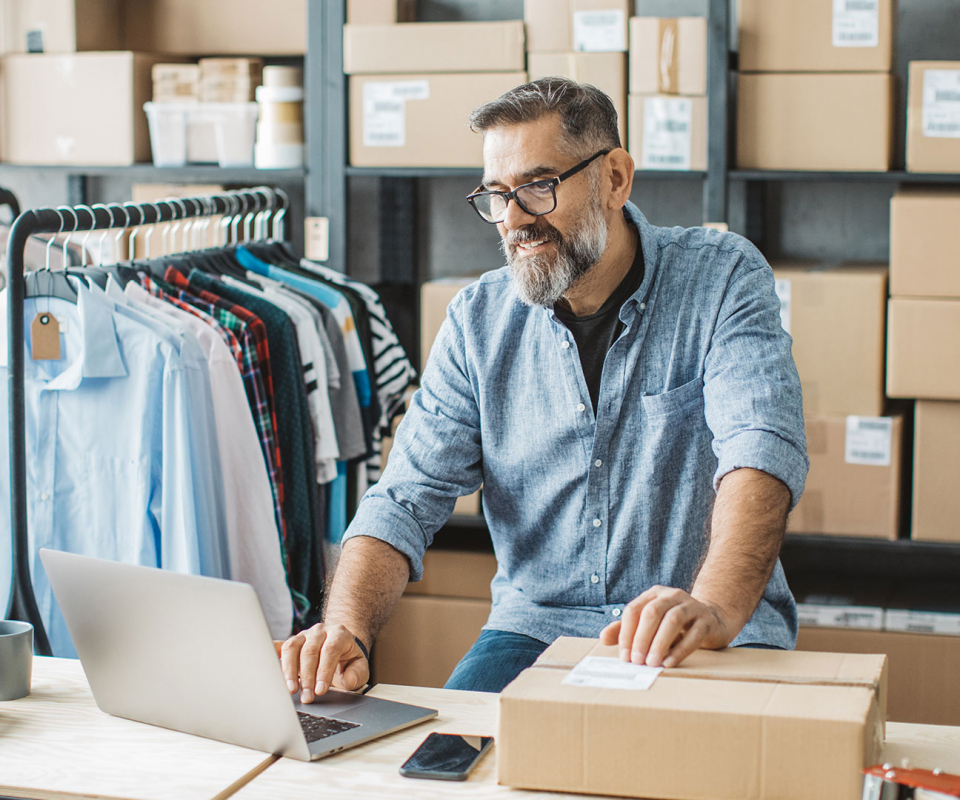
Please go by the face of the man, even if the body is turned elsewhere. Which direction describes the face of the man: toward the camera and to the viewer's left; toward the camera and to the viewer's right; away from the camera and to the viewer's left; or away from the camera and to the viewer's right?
toward the camera and to the viewer's left

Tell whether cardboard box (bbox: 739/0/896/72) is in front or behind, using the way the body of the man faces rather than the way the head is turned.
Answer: behind

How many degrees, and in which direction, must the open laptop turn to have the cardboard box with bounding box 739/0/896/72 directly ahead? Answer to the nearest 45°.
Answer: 0° — it already faces it

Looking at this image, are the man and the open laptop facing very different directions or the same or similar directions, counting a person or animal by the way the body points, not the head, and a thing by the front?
very different directions

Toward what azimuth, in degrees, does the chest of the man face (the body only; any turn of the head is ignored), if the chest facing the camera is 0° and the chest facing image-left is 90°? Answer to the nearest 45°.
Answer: approximately 45°

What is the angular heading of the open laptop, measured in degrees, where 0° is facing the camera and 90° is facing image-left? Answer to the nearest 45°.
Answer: approximately 225°

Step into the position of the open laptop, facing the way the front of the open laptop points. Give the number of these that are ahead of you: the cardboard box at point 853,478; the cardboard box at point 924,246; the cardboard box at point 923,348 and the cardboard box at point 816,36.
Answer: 4

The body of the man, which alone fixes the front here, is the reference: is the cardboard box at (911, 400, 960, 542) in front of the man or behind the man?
behind

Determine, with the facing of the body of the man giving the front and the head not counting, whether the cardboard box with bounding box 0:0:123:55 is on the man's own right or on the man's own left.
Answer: on the man's own right

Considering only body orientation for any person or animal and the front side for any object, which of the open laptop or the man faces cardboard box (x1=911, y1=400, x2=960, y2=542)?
the open laptop

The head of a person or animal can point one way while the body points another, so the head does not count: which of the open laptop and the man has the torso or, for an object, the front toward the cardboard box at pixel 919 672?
the open laptop

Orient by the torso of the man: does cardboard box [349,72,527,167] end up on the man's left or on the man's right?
on the man's right

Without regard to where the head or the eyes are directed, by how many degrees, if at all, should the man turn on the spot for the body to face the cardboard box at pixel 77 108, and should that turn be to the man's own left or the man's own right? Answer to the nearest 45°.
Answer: approximately 90° to the man's own right

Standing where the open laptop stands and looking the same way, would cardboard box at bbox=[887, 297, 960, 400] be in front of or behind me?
in front

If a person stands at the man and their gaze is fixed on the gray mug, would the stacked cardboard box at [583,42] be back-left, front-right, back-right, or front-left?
back-right
